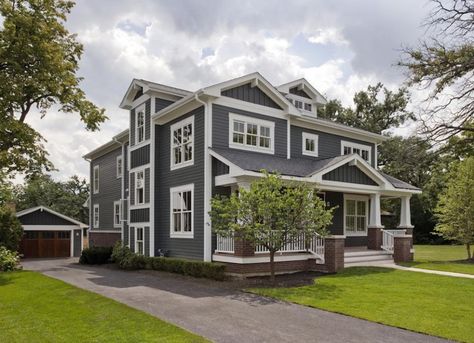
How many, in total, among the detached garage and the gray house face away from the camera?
0

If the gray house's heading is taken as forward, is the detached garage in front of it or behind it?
behind

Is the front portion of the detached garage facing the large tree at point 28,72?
yes

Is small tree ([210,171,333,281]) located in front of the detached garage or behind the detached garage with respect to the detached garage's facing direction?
in front

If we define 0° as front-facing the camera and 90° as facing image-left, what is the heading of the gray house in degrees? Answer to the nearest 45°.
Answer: approximately 315°

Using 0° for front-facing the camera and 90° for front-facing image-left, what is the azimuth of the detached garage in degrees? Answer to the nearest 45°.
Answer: approximately 0°

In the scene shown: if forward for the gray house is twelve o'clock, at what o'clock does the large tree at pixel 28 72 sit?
The large tree is roughly at 4 o'clock from the gray house.

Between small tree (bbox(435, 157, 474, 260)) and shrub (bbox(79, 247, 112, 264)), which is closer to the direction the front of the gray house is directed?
the small tree
